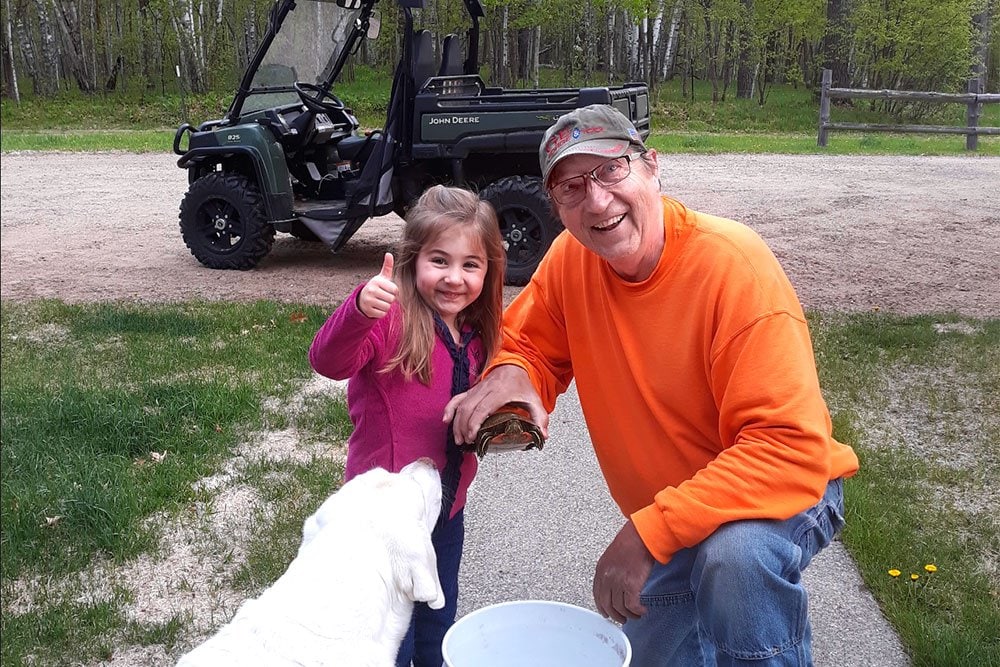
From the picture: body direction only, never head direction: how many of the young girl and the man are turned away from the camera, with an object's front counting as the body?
0

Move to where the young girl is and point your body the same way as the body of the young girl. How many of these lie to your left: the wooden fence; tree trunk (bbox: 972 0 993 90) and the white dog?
2

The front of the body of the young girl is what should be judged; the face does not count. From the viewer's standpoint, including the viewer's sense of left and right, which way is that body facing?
facing the viewer and to the right of the viewer

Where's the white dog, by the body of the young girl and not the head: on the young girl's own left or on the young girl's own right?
on the young girl's own right

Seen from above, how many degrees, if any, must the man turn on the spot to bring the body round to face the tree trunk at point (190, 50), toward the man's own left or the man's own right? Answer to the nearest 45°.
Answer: approximately 90° to the man's own right

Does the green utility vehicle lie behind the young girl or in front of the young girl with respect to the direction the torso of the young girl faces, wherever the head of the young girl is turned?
behind

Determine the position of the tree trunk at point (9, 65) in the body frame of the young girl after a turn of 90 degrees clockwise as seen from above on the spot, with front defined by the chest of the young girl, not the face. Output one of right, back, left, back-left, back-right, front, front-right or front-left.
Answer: right

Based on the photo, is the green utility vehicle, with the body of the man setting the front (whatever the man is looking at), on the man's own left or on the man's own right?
on the man's own right

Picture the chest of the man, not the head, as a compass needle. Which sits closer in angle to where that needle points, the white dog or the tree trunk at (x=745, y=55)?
the white dog

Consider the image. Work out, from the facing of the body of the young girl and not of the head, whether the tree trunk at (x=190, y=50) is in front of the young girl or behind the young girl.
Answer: behind

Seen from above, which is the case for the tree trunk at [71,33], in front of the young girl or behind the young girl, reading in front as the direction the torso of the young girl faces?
behind
